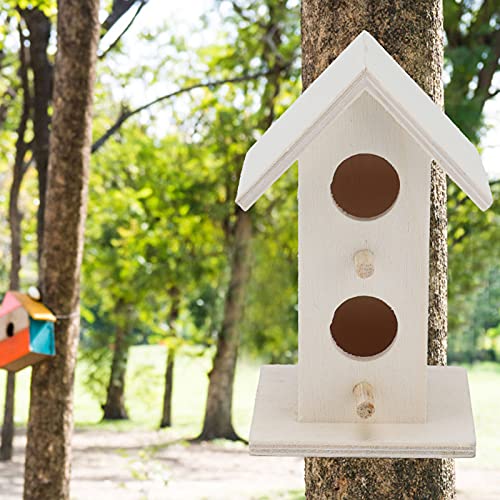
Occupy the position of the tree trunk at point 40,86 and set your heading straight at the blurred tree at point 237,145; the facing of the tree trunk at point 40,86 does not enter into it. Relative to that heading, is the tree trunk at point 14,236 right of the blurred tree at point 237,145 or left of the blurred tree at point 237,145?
left

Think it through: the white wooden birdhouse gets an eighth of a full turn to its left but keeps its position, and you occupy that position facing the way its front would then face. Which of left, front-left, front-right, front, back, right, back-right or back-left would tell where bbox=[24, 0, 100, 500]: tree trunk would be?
back

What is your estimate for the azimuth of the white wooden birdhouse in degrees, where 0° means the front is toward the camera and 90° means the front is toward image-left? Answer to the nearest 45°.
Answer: approximately 0°

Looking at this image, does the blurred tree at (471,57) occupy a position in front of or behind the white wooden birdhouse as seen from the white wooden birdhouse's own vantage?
behind

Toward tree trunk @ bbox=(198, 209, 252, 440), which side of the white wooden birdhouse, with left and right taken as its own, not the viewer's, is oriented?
back

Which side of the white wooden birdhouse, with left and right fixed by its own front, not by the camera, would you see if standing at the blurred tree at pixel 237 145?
back

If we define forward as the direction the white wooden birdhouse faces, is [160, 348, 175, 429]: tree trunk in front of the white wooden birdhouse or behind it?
behind
